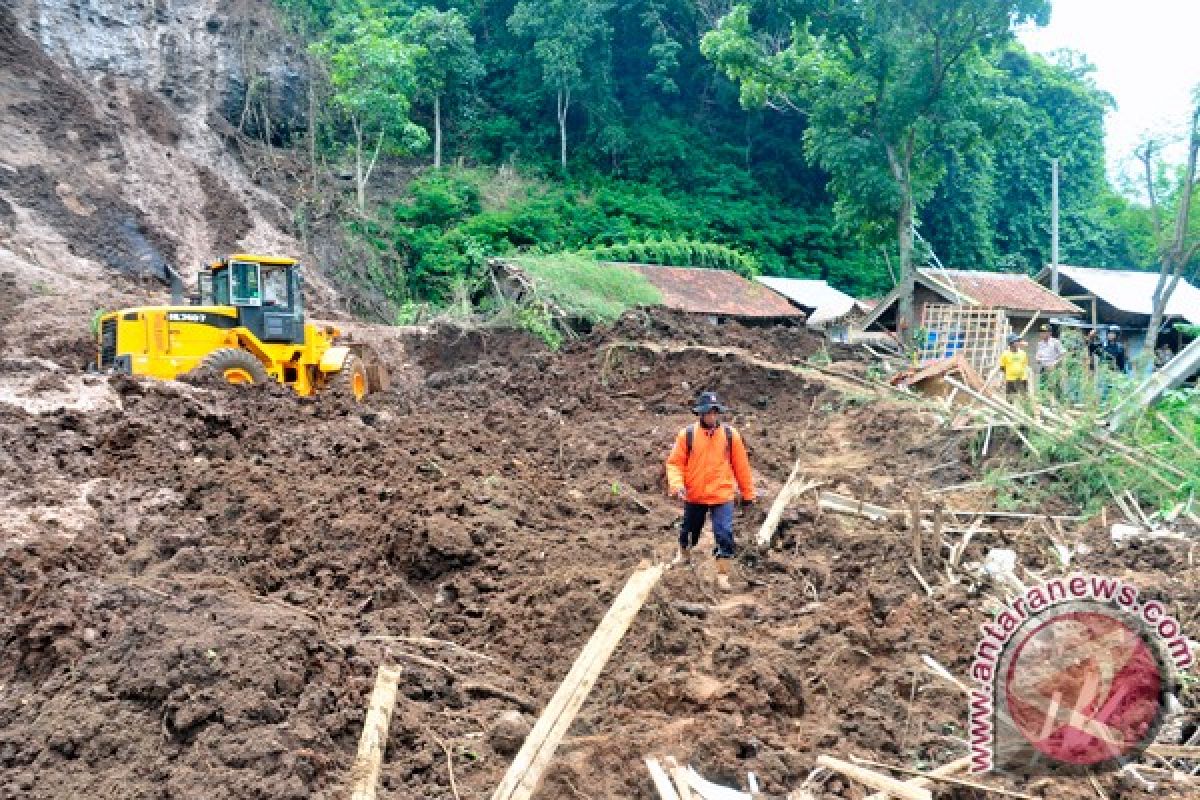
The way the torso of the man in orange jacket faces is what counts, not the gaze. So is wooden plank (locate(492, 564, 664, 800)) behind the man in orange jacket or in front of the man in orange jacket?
in front

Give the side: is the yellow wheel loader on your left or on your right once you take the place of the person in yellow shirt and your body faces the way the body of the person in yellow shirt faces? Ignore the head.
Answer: on your right

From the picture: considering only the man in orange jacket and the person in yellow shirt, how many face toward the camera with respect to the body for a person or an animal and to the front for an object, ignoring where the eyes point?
2

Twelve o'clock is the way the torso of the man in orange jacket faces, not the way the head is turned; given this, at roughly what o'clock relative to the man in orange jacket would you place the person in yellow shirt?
The person in yellow shirt is roughly at 7 o'clock from the man in orange jacket.

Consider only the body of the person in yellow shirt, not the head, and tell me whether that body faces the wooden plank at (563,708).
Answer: yes

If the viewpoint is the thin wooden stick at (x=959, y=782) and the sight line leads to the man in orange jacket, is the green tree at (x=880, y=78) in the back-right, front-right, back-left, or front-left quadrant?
front-right

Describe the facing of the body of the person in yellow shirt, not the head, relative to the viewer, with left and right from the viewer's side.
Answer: facing the viewer

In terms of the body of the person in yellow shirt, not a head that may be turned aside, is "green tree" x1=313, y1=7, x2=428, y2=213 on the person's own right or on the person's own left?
on the person's own right

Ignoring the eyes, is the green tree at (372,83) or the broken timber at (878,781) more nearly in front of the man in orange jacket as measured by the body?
the broken timber

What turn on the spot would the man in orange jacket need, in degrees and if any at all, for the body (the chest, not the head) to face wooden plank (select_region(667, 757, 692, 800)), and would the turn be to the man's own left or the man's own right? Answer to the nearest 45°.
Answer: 0° — they already face it

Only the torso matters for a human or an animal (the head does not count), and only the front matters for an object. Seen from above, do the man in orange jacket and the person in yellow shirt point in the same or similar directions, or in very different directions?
same or similar directions

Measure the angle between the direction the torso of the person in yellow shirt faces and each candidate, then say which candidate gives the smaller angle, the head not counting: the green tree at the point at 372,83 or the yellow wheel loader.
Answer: the yellow wheel loader

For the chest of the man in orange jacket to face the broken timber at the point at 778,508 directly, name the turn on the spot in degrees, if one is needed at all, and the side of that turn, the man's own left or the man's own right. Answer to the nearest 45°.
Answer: approximately 135° to the man's own left

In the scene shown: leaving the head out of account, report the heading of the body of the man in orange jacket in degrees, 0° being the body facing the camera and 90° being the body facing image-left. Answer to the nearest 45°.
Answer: approximately 0°

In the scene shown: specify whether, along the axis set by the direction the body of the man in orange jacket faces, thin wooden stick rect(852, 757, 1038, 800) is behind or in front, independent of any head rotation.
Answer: in front

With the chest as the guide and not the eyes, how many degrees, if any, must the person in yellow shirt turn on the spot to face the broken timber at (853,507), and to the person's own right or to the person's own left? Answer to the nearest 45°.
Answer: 0° — they already face it

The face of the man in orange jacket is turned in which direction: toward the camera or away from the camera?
toward the camera
